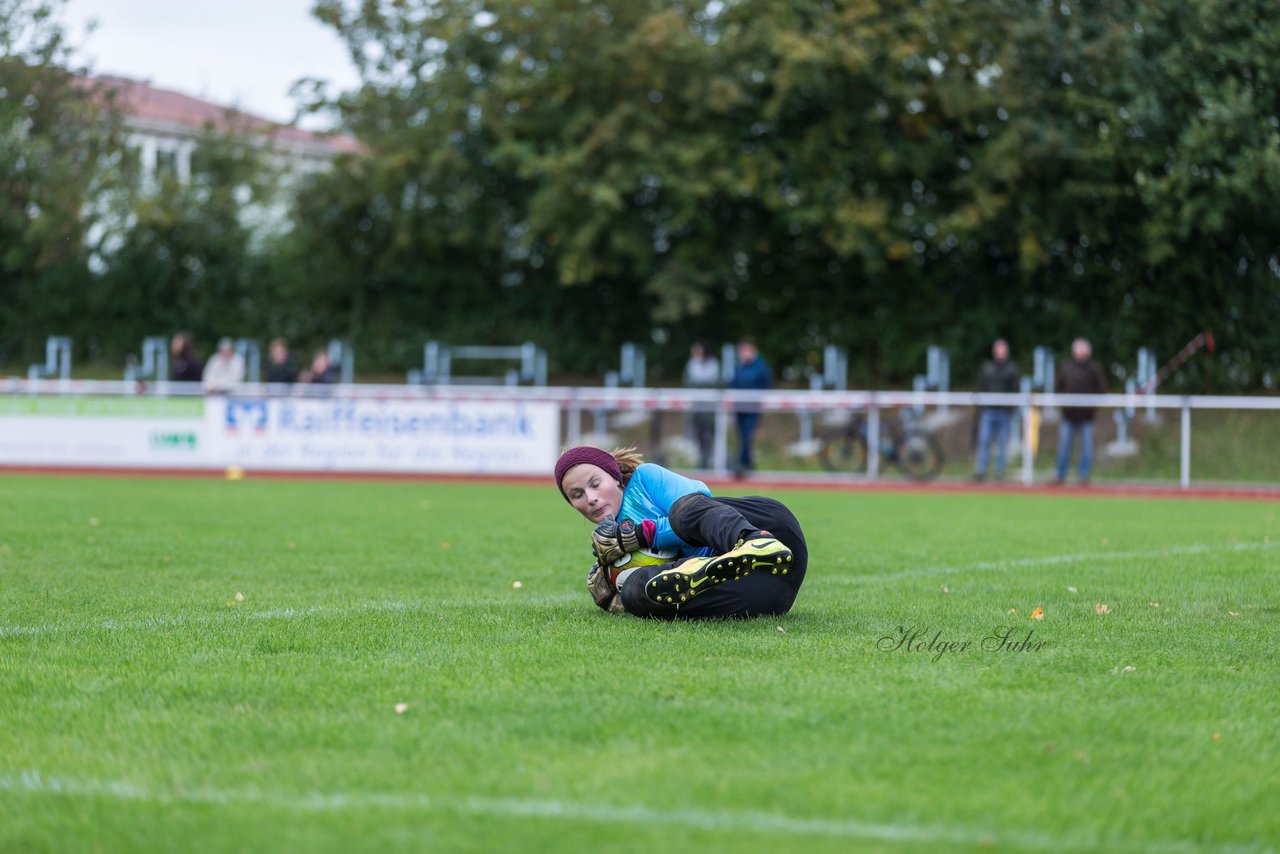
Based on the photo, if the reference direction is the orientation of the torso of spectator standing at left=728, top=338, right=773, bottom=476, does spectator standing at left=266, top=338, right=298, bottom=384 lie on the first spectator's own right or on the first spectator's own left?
on the first spectator's own right

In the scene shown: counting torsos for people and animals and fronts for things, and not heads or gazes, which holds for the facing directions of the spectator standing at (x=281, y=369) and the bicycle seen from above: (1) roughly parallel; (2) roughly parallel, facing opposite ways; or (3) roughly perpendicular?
roughly perpendicular

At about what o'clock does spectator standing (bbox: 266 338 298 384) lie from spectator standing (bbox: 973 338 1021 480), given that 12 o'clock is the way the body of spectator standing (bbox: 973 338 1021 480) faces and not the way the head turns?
spectator standing (bbox: 266 338 298 384) is roughly at 3 o'clock from spectator standing (bbox: 973 338 1021 480).

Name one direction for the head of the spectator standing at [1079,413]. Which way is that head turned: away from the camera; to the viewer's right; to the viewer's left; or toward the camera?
toward the camera

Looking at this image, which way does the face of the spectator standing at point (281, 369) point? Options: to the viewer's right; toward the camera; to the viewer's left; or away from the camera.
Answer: toward the camera

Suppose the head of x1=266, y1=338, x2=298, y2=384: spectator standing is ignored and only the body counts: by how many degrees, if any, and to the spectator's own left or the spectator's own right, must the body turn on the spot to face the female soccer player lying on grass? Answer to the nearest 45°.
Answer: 0° — they already face them

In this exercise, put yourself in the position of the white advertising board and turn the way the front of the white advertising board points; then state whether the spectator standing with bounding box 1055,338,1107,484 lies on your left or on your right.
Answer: on your left

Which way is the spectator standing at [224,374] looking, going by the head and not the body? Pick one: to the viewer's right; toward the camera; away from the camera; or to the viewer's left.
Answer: toward the camera

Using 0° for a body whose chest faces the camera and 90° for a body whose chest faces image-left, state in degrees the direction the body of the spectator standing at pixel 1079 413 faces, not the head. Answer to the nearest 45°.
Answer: approximately 0°

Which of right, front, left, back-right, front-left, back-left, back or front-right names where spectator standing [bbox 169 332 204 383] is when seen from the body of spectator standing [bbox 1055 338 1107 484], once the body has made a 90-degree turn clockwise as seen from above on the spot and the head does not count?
front

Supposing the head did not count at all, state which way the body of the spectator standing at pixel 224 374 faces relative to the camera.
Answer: toward the camera

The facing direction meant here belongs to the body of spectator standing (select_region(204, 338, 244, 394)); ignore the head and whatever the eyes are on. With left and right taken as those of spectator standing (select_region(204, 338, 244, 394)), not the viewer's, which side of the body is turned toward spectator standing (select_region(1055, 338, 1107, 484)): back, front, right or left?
left

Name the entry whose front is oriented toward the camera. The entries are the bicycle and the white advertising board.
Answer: the white advertising board

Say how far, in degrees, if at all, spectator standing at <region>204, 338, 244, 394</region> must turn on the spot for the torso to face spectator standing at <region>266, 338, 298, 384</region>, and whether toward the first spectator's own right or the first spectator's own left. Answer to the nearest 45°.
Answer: approximately 135° to the first spectator's own left
